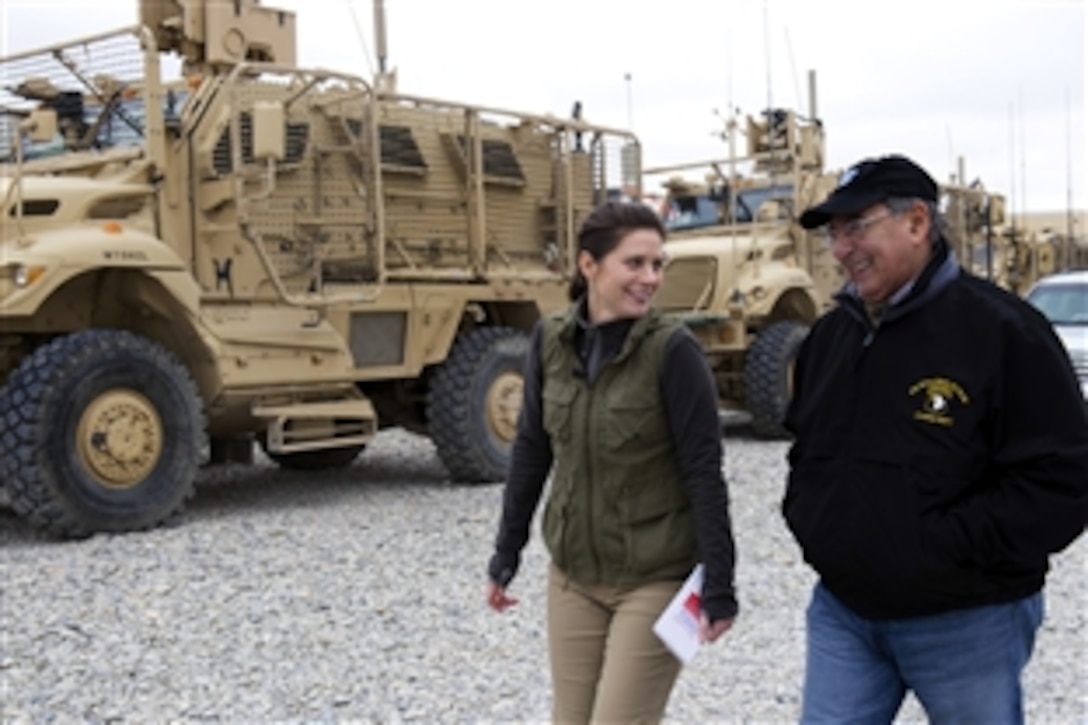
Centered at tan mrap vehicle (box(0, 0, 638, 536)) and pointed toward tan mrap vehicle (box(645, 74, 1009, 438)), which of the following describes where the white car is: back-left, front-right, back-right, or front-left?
front-right

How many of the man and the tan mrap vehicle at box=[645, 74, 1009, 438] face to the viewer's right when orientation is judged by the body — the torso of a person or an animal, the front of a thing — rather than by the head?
0

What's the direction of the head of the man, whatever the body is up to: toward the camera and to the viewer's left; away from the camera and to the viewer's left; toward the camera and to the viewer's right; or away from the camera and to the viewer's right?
toward the camera and to the viewer's left

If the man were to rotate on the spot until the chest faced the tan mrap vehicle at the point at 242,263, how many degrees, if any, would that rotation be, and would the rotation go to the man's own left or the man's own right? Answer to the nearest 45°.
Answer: approximately 90° to the man's own right

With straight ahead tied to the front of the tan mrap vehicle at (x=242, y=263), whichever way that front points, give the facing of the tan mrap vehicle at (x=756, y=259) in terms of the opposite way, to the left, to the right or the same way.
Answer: the same way

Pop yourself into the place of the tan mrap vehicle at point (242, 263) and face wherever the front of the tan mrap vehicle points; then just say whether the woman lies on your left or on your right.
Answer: on your left

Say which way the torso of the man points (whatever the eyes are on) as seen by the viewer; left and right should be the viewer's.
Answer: facing the viewer and to the left of the viewer

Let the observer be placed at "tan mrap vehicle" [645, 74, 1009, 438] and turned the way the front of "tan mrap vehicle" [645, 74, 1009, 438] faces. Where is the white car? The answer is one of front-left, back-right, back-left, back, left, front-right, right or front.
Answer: back-left

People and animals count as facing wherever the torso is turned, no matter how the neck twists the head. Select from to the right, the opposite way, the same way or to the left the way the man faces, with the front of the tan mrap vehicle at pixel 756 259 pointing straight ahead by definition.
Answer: the same way

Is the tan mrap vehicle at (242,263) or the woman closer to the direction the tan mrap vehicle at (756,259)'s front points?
the tan mrap vehicle

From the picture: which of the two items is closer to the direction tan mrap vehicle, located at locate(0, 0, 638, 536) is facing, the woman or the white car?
the woman

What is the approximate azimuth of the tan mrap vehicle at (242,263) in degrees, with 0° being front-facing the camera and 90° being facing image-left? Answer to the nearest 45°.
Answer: approximately 45°

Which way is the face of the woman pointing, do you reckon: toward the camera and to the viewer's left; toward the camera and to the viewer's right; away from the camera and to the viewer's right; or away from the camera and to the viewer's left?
toward the camera and to the viewer's right

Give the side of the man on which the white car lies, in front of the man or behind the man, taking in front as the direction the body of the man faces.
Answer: behind
